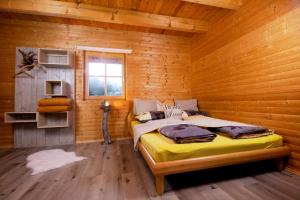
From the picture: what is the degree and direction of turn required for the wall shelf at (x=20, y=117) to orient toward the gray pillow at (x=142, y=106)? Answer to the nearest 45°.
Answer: approximately 45° to its left

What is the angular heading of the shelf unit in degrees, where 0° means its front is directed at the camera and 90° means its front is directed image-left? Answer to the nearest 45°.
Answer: approximately 0°

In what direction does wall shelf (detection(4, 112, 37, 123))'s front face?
toward the camera

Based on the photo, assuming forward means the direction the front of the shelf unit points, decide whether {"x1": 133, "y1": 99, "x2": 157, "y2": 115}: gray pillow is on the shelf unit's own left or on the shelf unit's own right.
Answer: on the shelf unit's own left

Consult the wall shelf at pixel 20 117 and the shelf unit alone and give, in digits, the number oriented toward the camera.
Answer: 2

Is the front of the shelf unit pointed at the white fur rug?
yes

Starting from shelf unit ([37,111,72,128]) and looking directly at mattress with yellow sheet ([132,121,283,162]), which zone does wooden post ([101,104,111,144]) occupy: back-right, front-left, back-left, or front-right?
front-left

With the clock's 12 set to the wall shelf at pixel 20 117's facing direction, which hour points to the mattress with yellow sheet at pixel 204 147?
The mattress with yellow sheet is roughly at 11 o'clock from the wall shelf.

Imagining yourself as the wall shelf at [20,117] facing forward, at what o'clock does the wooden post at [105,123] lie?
The wooden post is roughly at 10 o'clock from the wall shelf.

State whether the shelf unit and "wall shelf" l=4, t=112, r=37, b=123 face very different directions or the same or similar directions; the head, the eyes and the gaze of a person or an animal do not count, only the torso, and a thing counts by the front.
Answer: same or similar directions

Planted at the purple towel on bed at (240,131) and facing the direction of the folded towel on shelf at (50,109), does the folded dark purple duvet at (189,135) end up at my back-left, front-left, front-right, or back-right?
front-left

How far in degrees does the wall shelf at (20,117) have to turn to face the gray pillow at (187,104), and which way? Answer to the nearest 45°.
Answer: approximately 45° to its left

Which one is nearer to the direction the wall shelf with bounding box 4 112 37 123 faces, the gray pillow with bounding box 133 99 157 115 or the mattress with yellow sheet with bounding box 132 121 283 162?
the mattress with yellow sheet
